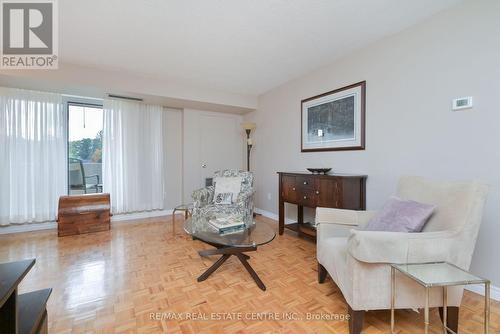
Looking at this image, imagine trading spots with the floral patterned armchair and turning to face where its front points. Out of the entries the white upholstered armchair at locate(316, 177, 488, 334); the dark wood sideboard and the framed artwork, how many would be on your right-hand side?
0

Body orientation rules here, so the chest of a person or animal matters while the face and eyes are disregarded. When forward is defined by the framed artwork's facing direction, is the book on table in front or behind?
in front

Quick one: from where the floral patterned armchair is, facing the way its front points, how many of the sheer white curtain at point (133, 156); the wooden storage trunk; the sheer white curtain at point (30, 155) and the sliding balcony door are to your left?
0

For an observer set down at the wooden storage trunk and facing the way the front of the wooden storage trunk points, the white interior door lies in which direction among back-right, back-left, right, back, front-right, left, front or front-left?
left

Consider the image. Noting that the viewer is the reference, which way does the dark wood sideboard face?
facing the viewer and to the left of the viewer

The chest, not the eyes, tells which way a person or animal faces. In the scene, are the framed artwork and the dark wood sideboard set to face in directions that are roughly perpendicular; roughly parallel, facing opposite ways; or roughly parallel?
roughly parallel

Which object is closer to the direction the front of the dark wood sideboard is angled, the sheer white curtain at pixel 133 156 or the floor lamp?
the sheer white curtain

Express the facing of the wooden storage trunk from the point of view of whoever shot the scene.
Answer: facing the viewer

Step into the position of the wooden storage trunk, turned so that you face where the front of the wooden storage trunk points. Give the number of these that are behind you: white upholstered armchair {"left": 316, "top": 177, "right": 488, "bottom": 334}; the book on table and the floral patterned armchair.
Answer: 0

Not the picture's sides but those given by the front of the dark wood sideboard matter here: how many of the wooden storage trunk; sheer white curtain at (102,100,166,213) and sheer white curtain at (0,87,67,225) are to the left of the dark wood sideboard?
0

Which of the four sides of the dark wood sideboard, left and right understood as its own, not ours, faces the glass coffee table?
front

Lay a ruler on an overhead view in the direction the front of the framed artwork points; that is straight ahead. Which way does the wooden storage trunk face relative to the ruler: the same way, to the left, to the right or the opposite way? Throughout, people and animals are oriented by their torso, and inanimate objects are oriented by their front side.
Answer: to the left

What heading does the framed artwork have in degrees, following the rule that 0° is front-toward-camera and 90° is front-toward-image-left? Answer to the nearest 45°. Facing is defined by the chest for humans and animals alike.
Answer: approximately 45°

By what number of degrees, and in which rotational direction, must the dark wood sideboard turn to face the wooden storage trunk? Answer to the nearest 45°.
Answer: approximately 45° to its right

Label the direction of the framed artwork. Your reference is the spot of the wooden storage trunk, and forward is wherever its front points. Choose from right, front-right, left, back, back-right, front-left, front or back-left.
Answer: front-left

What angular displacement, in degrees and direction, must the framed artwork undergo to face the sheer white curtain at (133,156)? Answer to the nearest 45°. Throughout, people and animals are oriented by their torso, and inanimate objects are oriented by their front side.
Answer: approximately 45° to its right
